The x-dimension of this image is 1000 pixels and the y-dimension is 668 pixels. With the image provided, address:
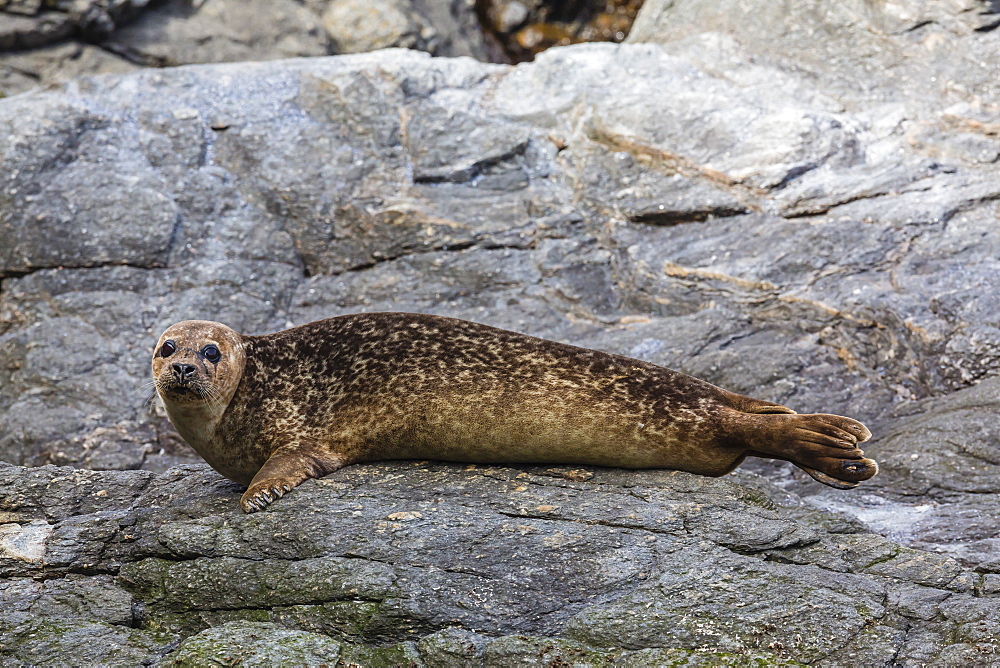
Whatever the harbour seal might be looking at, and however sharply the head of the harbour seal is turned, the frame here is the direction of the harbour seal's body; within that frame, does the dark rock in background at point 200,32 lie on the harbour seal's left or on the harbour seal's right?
on the harbour seal's right

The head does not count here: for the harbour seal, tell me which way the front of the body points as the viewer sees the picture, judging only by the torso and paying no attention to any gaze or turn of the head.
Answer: to the viewer's left
